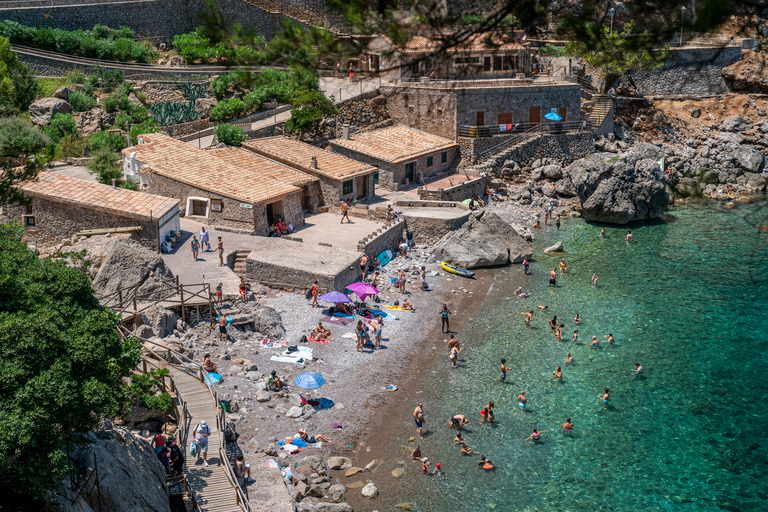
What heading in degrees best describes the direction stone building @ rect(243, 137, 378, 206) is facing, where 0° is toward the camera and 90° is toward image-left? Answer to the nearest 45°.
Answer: approximately 315°

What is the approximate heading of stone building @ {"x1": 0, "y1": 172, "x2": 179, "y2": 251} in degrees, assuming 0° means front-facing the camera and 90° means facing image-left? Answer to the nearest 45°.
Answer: approximately 315°

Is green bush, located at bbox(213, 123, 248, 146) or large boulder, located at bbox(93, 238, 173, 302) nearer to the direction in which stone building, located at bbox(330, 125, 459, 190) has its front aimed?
the large boulder

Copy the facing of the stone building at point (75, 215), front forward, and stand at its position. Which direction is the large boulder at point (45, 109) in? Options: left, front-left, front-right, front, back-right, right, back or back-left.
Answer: back-left

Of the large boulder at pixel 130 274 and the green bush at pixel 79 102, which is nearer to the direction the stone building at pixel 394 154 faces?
the large boulder

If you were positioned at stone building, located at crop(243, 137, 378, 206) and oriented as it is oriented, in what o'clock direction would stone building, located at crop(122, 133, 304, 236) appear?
stone building, located at crop(122, 133, 304, 236) is roughly at 3 o'clock from stone building, located at crop(243, 137, 378, 206).

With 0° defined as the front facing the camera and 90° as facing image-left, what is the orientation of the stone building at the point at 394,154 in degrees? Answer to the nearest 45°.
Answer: approximately 315°

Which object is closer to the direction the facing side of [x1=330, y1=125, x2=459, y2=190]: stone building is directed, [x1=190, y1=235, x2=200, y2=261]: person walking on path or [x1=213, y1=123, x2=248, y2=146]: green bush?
the person walking on path

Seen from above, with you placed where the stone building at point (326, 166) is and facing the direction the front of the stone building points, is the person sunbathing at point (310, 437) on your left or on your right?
on your right

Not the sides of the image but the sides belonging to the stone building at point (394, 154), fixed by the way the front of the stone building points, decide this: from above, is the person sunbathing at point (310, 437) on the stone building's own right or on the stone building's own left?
on the stone building's own right
